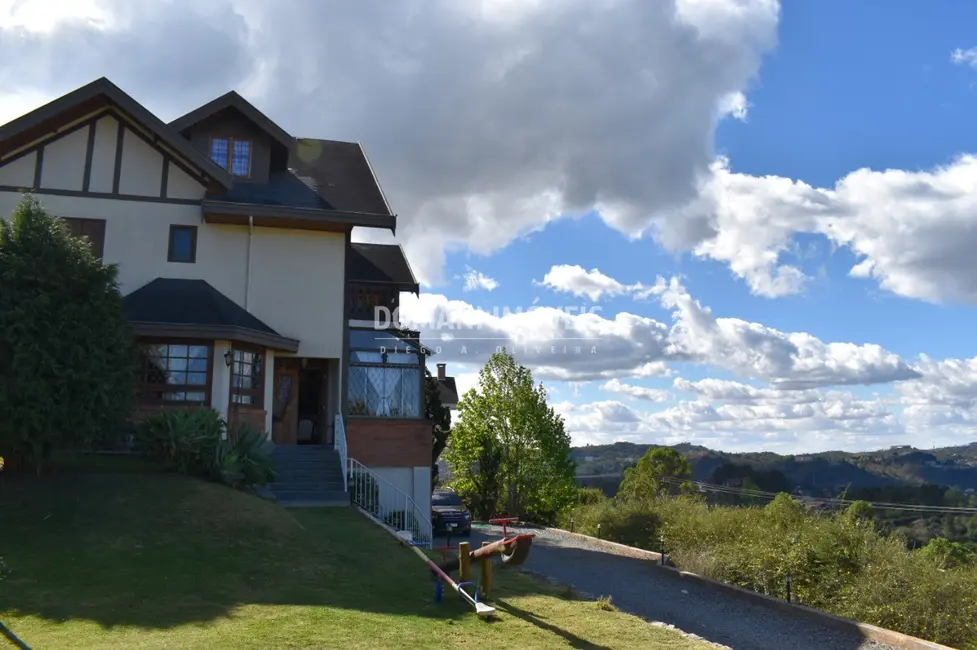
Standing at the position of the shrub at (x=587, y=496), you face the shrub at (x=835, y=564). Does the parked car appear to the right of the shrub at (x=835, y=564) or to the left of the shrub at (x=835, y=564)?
right

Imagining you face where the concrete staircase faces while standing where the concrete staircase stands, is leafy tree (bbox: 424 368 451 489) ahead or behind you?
behind

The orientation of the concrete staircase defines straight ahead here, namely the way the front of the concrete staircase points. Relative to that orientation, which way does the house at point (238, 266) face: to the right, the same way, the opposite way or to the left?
the same way

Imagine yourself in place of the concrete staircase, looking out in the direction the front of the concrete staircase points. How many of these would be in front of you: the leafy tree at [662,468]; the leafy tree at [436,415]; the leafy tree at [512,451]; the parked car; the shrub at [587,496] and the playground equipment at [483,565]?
1

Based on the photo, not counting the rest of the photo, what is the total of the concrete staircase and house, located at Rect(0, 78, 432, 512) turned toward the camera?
2

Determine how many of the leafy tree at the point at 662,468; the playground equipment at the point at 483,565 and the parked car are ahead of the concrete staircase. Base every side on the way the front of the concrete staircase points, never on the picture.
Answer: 1

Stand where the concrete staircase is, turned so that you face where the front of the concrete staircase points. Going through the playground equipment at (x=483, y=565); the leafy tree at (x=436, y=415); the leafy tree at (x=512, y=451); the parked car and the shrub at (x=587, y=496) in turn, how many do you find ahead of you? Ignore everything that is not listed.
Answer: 1

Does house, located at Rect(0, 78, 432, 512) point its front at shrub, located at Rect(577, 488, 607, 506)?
no

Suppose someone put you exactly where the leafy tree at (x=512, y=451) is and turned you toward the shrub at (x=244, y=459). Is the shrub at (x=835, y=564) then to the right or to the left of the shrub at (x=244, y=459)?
left

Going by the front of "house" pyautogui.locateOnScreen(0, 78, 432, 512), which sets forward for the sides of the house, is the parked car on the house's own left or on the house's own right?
on the house's own left

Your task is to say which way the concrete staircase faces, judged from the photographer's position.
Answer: facing the viewer

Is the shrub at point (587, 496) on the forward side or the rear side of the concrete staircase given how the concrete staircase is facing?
on the rear side

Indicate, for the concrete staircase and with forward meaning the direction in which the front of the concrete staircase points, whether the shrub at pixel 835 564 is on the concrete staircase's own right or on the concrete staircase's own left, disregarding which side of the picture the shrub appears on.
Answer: on the concrete staircase's own left

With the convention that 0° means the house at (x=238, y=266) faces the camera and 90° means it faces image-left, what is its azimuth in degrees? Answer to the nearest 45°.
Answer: approximately 0°

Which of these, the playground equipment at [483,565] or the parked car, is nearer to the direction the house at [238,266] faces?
the playground equipment

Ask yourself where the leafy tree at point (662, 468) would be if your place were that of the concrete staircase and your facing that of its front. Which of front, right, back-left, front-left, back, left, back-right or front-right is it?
back-left
